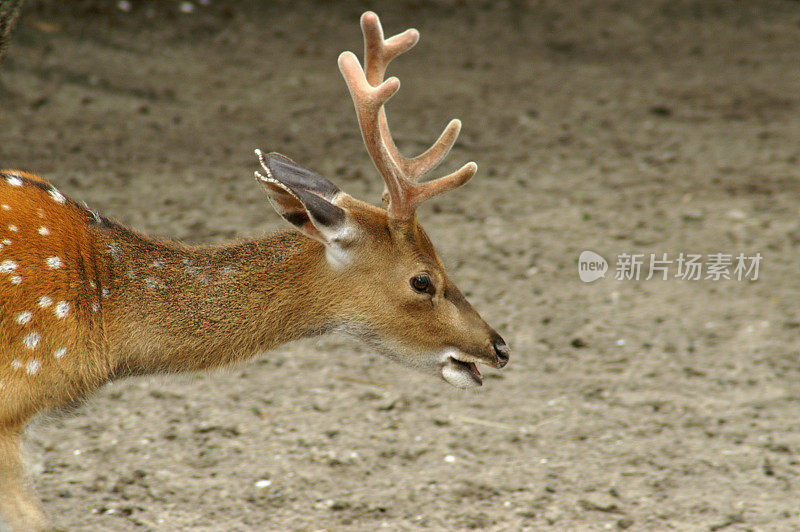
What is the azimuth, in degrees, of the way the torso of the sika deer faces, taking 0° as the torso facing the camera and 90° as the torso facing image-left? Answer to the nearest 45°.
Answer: approximately 270°
